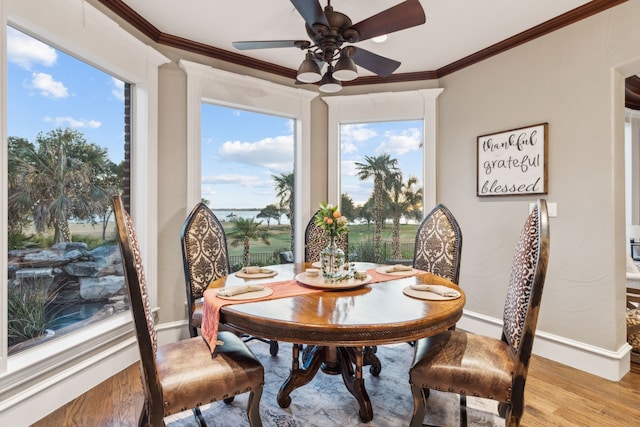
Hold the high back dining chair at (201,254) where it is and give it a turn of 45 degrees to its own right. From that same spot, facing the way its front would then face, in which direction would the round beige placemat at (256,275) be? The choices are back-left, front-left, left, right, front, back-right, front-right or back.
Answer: front-left

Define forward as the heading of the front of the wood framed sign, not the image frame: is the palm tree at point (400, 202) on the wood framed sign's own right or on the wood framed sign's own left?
on the wood framed sign's own right

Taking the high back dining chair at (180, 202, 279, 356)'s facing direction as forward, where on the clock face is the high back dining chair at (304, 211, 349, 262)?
the high back dining chair at (304, 211, 349, 262) is roughly at 10 o'clock from the high back dining chair at (180, 202, 279, 356).

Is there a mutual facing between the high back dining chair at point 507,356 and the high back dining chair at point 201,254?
yes

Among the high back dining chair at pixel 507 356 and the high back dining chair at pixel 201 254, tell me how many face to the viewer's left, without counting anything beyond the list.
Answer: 1

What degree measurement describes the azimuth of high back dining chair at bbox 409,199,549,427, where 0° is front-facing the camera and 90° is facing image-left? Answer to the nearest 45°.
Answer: approximately 90°

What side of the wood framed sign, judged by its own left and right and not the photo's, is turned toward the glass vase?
front

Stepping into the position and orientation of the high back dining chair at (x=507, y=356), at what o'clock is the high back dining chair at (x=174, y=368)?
the high back dining chair at (x=174, y=368) is roughly at 11 o'clock from the high back dining chair at (x=507, y=356).

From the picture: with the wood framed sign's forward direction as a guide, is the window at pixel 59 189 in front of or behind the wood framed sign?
in front

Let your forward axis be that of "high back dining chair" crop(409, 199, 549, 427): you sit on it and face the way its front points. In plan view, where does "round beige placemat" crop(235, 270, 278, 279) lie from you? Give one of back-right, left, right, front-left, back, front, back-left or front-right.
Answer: front

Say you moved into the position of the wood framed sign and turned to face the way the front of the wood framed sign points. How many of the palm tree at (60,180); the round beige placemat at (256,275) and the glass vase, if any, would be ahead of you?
3

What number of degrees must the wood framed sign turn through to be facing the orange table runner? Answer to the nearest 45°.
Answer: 0° — it already faces it

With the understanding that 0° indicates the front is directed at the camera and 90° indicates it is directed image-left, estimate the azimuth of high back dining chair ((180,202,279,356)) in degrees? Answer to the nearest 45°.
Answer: approximately 315°

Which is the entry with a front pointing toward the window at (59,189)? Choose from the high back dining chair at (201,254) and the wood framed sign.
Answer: the wood framed sign

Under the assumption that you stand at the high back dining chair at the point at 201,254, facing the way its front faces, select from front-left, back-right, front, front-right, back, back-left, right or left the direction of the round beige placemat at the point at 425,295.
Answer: front

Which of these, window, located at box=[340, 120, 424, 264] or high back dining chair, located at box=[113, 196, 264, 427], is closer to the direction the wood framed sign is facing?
the high back dining chair

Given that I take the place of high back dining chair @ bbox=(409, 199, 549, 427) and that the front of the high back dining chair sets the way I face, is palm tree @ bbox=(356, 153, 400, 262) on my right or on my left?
on my right

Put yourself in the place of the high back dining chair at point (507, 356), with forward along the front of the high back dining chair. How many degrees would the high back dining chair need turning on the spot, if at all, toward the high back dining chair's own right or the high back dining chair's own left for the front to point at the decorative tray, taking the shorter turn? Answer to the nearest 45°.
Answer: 0° — it already faces it

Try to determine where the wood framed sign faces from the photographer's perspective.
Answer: facing the viewer and to the left of the viewer

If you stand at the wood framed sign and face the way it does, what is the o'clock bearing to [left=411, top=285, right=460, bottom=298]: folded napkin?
The folded napkin is roughly at 11 o'clock from the wood framed sign.
